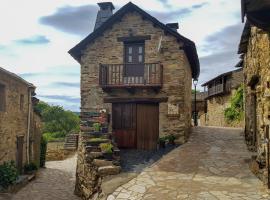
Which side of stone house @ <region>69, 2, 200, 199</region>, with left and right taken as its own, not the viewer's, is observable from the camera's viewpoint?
front

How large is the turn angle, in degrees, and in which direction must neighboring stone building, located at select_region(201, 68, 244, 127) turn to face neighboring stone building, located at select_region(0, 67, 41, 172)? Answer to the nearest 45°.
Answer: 0° — it already faces it

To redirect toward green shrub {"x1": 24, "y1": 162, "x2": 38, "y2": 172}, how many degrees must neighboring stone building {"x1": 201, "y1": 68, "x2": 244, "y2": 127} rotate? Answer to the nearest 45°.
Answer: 0° — it already faces it

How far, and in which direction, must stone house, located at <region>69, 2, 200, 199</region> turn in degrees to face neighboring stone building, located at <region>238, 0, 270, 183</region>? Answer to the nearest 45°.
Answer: approximately 45° to its left

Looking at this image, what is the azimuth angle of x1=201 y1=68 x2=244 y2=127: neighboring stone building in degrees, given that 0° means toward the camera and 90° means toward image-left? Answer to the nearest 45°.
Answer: approximately 45°

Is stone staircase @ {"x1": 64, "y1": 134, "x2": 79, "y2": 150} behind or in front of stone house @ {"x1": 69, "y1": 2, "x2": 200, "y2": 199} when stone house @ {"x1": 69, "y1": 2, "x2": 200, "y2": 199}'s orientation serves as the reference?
behind

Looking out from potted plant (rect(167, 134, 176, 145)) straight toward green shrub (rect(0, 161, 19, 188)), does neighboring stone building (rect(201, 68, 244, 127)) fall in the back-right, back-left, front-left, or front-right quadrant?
back-right

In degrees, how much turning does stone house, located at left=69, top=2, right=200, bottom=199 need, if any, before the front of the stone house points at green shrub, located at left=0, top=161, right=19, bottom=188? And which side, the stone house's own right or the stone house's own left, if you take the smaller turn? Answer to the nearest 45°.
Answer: approximately 90° to the stone house's own right

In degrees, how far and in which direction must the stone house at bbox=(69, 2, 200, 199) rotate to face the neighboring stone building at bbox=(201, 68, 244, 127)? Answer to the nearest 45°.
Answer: approximately 135° to its left

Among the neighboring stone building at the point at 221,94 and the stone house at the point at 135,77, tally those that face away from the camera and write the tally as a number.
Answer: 0

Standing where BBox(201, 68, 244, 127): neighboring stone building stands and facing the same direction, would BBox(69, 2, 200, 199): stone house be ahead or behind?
ahead
